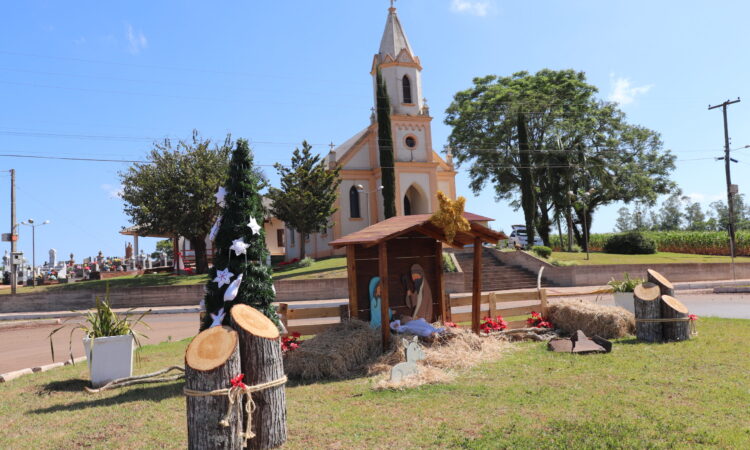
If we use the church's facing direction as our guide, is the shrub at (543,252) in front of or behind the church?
in front

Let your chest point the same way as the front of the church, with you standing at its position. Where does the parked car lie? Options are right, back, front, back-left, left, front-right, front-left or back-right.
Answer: left

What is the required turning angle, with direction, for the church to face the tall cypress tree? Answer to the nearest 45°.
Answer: approximately 45° to its right

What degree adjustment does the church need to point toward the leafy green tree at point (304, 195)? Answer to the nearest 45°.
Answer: approximately 90° to its right

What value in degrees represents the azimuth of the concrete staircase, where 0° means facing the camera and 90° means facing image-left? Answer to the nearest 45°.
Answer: approximately 0°

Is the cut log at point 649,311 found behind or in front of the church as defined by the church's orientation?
in front

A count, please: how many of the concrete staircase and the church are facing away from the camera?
0

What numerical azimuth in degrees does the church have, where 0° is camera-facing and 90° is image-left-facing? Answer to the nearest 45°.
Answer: approximately 315°

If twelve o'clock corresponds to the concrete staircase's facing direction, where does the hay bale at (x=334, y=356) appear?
The hay bale is roughly at 12 o'clock from the concrete staircase.

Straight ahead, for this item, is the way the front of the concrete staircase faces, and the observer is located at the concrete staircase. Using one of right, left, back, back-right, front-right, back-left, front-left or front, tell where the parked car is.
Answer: back

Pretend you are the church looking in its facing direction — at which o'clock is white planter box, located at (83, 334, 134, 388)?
The white planter box is roughly at 2 o'clock from the church.

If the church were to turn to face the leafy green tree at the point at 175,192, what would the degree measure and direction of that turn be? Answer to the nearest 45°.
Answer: approximately 90° to its right

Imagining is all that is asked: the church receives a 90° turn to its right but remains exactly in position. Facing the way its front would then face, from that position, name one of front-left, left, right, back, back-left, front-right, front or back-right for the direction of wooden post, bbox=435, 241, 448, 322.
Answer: front-left
